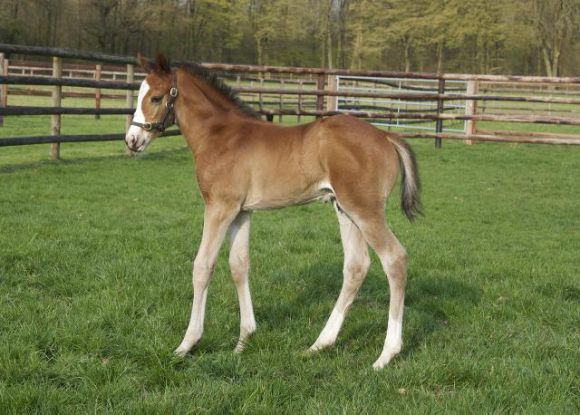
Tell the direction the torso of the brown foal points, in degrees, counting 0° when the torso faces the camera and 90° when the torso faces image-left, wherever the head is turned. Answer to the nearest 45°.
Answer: approximately 90°

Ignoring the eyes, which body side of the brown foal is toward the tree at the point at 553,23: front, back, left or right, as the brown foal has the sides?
right
